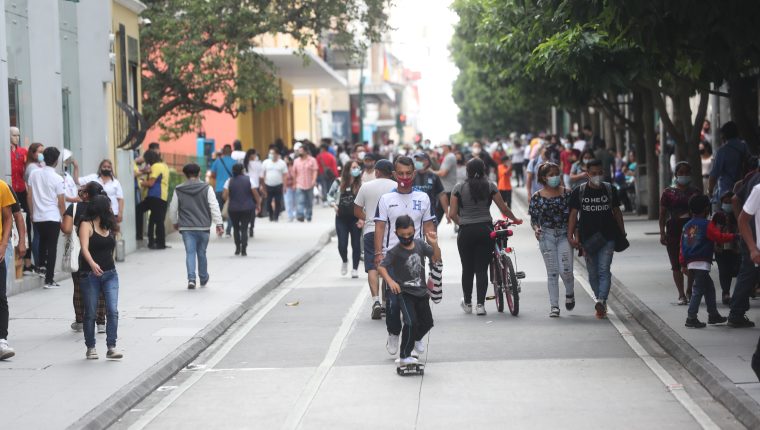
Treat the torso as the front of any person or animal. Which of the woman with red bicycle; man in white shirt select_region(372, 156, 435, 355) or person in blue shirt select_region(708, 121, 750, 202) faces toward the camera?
the man in white shirt

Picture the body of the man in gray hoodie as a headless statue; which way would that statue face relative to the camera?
away from the camera

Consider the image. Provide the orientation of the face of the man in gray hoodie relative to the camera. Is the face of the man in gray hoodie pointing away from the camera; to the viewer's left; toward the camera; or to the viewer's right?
away from the camera

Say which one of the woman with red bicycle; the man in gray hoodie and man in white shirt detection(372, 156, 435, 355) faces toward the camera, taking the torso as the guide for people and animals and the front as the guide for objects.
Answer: the man in white shirt

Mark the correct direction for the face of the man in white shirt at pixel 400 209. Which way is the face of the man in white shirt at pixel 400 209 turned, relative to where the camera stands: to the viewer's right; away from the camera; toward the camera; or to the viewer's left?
toward the camera

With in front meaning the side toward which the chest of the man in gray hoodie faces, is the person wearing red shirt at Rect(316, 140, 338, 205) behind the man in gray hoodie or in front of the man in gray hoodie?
in front

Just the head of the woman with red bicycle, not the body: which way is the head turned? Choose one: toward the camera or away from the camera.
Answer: away from the camera

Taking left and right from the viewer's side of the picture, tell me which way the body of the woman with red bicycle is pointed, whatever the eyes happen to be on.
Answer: facing away from the viewer

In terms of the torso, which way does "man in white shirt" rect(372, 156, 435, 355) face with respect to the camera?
toward the camera

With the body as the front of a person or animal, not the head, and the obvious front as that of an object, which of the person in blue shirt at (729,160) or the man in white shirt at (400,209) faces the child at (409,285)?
the man in white shirt

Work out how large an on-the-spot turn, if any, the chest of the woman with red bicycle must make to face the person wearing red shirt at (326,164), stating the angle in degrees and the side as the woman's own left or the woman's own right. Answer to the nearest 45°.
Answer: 0° — they already face them

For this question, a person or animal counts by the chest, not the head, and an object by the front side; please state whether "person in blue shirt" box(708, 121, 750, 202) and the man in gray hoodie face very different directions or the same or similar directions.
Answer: same or similar directions
